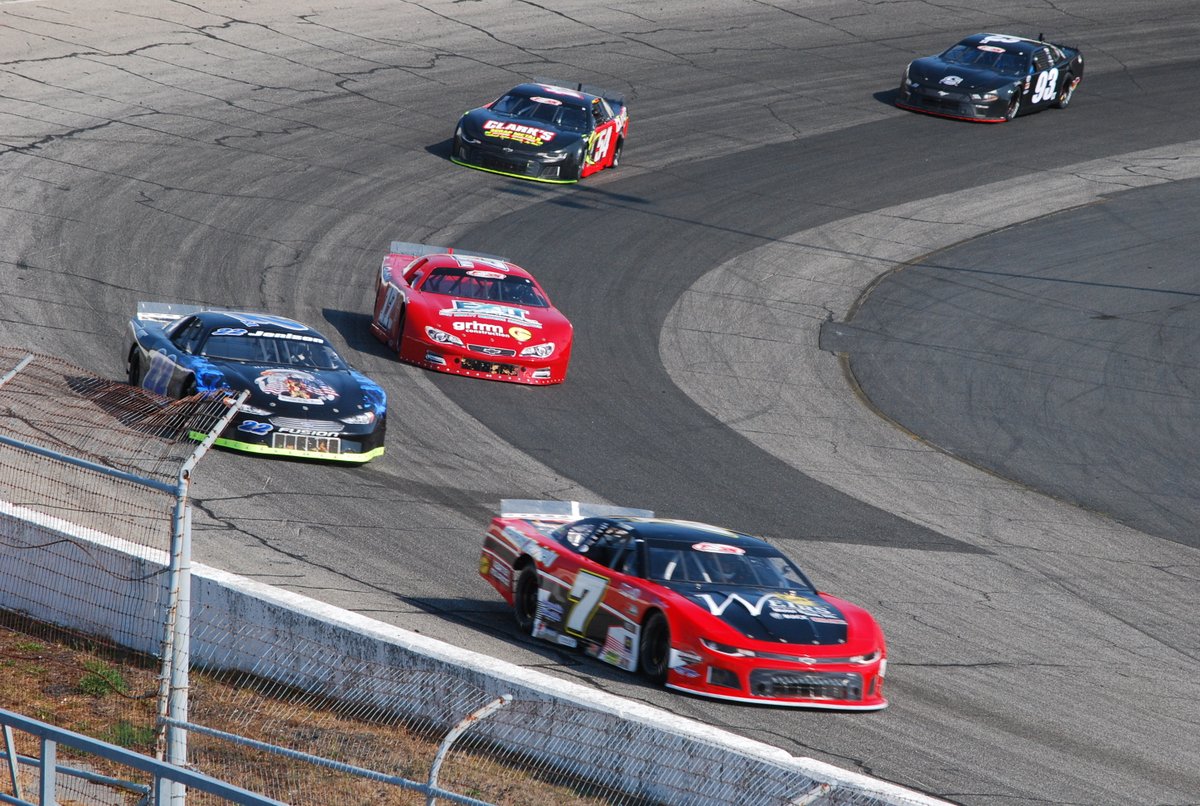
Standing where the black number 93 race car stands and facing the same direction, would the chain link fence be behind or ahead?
ahead

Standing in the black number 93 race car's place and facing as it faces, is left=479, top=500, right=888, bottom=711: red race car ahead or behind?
ahead

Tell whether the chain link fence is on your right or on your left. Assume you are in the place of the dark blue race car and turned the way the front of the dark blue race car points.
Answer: on your right

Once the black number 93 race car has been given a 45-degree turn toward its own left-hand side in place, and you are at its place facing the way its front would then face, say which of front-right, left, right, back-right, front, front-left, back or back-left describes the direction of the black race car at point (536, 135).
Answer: front-right

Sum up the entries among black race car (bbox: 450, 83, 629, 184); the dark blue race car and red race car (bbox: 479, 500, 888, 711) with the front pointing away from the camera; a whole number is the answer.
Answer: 0

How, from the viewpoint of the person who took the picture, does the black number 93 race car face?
facing the viewer and to the left of the viewer

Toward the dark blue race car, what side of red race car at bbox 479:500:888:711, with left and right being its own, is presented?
back

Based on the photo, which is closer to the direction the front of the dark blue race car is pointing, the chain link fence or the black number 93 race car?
the chain link fence

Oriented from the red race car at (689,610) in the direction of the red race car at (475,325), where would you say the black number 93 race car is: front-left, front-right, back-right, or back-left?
front-right

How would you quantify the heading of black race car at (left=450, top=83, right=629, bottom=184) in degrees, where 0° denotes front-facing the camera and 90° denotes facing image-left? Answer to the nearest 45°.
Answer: approximately 45°

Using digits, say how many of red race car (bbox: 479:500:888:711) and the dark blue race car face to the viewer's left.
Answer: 0

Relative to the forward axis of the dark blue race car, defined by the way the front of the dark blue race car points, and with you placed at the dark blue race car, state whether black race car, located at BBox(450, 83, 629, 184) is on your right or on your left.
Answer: on your left

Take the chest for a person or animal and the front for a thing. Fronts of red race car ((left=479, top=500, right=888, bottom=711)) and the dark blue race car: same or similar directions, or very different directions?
same or similar directions

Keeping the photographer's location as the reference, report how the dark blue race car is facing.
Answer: facing the viewer and to the right of the viewer

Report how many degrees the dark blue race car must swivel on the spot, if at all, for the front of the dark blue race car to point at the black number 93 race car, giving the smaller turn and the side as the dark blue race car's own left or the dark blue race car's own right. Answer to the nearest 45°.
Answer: approximately 90° to the dark blue race car's own left

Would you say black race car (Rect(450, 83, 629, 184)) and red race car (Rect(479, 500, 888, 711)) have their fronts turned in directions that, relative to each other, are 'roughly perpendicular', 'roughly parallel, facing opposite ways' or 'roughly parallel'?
roughly perpendicular
